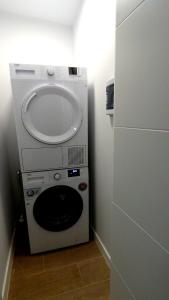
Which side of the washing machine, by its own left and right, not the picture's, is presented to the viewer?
front

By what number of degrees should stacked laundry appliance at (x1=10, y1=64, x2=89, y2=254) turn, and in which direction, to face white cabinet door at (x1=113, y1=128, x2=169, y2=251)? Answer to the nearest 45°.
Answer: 0° — it already faces it

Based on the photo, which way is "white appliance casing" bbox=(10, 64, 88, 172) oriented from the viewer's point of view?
toward the camera

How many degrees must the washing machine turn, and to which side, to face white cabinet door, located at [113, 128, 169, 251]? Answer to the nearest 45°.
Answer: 0° — it already faces it
